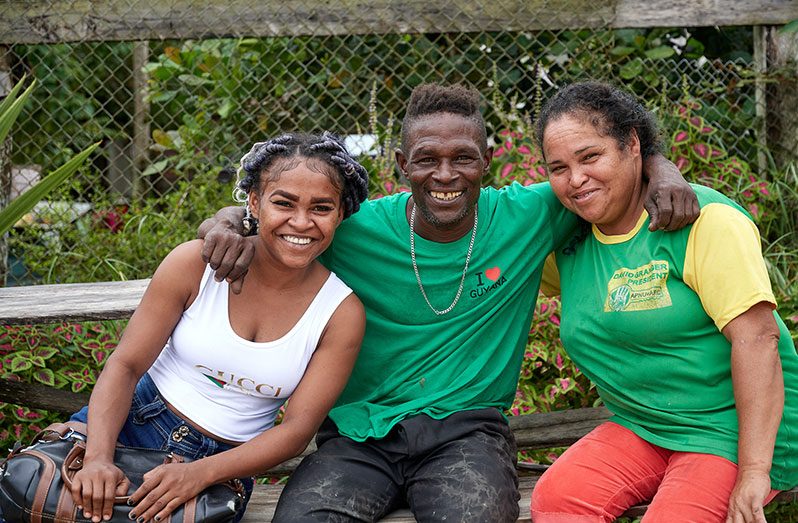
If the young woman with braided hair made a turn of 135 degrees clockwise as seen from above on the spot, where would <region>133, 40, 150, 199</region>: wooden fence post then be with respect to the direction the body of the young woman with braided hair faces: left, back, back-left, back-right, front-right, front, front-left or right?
front-right

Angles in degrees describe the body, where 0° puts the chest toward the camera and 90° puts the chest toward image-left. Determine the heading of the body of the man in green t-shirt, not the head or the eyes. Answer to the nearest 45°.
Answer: approximately 0°

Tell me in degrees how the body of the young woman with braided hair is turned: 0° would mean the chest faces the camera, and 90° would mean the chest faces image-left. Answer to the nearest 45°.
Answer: approximately 0°

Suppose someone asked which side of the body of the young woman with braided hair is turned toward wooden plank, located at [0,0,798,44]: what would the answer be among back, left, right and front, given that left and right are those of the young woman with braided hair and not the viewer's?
back

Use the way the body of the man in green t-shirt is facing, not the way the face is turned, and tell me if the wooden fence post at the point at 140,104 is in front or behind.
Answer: behind

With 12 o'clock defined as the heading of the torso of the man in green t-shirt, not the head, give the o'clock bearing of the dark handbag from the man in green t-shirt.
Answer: The dark handbag is roughly at 2 o'clock from the man in green t-shirt.

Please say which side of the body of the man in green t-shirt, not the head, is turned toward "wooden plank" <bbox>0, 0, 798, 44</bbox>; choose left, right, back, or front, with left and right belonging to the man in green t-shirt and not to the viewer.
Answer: back

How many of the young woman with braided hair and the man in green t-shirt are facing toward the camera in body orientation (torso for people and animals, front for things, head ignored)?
2

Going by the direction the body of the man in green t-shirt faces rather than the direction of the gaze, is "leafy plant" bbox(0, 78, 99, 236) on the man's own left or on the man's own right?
on the man's own right
